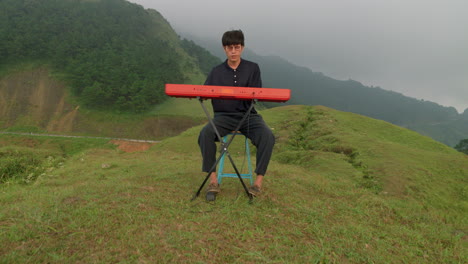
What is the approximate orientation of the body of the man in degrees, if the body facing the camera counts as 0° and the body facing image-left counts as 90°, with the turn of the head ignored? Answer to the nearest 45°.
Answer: approximately 0°

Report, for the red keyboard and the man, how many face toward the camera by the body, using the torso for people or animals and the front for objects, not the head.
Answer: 1

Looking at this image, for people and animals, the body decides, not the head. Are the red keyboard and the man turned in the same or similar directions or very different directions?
very different directions

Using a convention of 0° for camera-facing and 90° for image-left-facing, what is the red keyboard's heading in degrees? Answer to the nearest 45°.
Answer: approximately 180°
